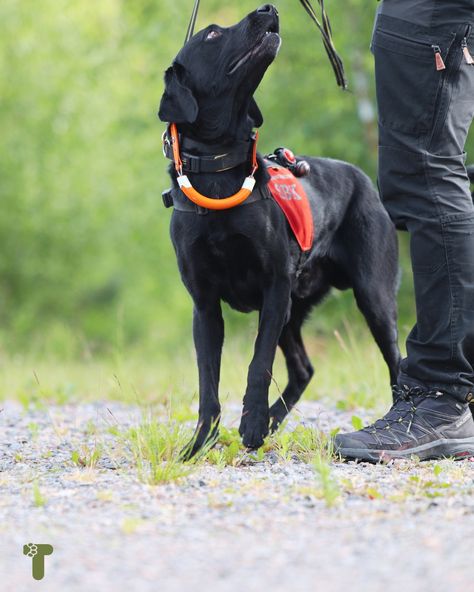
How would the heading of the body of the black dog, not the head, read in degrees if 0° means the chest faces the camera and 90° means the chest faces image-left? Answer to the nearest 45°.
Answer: approximately 45°
